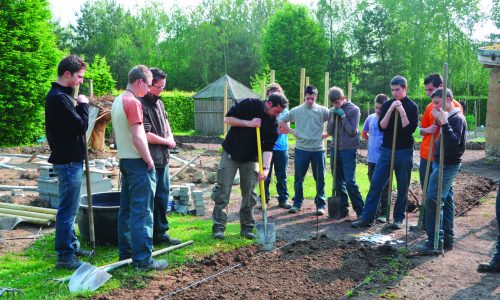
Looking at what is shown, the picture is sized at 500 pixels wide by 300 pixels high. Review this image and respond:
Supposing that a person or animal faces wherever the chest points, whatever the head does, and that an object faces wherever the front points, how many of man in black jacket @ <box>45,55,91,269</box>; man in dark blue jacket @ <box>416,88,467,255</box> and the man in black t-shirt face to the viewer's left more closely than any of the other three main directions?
1

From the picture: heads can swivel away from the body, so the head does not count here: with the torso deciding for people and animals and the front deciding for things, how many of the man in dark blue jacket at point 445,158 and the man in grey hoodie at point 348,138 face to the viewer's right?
0

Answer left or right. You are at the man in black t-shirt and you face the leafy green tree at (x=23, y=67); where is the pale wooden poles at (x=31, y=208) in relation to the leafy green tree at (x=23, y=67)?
left

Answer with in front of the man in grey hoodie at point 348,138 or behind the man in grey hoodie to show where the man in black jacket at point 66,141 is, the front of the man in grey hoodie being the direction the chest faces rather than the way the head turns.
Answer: in front

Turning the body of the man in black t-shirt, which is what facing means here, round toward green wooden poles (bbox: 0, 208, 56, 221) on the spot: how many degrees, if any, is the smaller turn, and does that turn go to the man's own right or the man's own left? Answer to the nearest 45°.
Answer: approximately 135° to the man's own right

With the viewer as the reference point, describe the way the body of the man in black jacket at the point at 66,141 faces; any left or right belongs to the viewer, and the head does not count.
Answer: facing to the right of the viewer

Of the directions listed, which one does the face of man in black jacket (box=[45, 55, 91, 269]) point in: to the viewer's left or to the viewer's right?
to the viewer's right

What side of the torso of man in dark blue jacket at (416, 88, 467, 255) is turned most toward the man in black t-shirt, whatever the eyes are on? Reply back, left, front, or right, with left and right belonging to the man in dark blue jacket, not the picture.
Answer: front

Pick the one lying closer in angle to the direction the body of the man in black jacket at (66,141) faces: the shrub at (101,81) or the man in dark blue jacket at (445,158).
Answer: the man in dark blue jacket

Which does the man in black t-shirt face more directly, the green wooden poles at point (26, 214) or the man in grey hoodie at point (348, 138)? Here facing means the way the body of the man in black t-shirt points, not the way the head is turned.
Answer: the man in grey hoodie

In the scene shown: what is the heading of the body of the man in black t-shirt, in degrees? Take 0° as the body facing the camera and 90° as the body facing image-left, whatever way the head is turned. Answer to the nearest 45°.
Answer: approximately 315°

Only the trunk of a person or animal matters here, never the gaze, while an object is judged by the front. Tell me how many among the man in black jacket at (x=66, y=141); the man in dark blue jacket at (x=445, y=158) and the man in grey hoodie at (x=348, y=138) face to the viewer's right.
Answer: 1

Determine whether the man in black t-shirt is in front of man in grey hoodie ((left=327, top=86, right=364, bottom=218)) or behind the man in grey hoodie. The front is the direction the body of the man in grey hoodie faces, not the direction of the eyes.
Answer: in front

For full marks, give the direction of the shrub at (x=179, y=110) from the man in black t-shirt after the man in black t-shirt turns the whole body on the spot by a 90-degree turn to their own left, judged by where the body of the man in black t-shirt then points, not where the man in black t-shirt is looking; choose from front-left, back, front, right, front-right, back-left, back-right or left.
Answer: front-left
